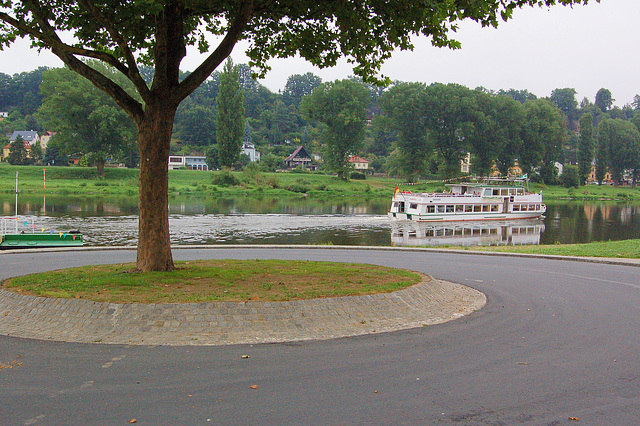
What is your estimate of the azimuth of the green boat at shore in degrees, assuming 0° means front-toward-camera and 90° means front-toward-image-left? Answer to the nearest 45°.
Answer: approximately 270°
